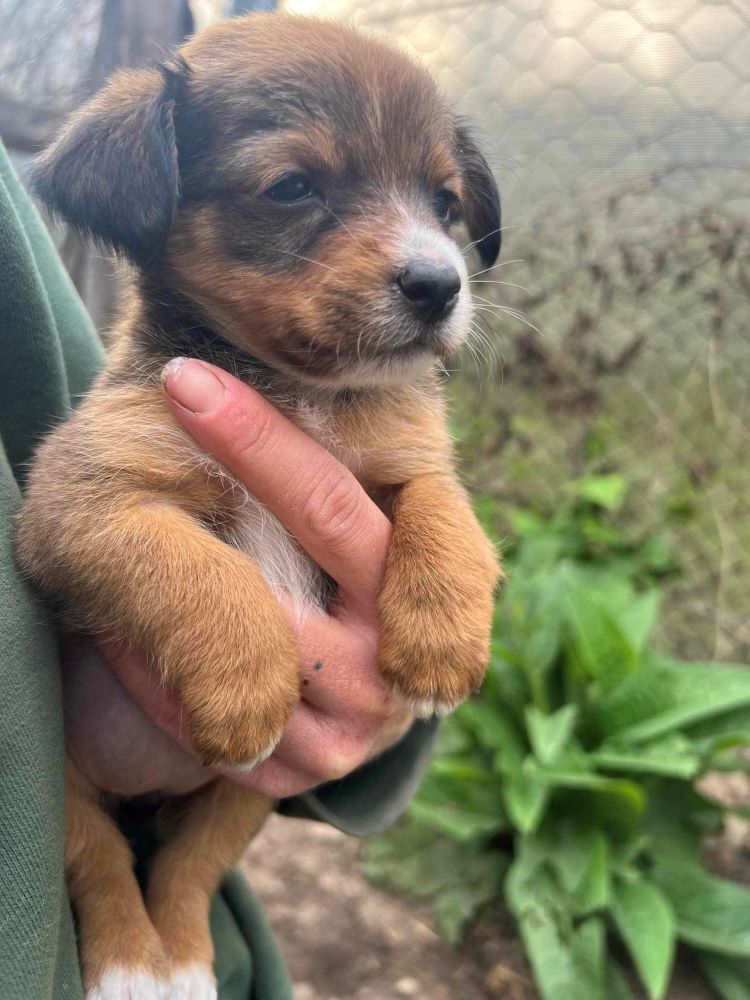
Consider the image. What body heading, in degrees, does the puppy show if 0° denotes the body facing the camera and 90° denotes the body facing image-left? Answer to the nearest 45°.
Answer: approximately 315°

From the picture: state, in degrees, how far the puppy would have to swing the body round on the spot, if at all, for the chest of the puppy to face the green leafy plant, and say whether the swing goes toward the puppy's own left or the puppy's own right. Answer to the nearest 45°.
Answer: approximately 90° to the puppy's own left
